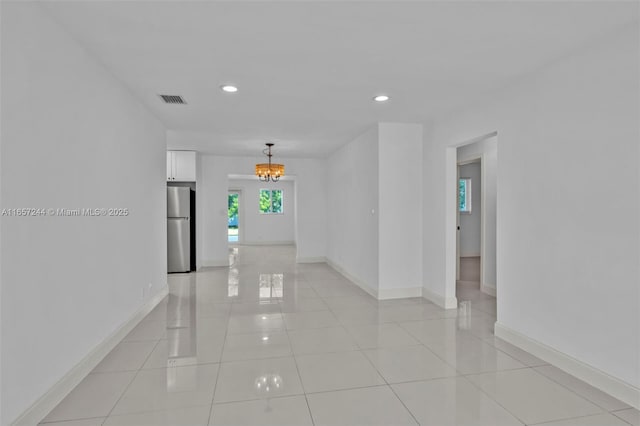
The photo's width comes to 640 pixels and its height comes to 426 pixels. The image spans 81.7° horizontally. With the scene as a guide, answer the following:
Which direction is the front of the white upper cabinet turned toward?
toward the camera

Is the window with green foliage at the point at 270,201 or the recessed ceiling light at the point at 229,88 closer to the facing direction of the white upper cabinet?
the recessed ceiling light

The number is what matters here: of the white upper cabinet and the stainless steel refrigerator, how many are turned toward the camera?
2

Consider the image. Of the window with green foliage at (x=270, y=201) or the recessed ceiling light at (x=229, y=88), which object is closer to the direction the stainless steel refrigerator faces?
the recessed ceiling light

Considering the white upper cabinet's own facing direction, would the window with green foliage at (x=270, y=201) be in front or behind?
behind

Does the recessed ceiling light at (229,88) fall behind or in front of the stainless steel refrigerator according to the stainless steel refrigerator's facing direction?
in front

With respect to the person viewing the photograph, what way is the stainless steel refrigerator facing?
facing the viewer

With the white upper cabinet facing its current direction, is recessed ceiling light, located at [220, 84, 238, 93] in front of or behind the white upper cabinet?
in front

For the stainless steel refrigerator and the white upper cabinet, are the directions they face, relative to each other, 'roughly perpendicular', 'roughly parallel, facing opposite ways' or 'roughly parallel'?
roughly parallel
